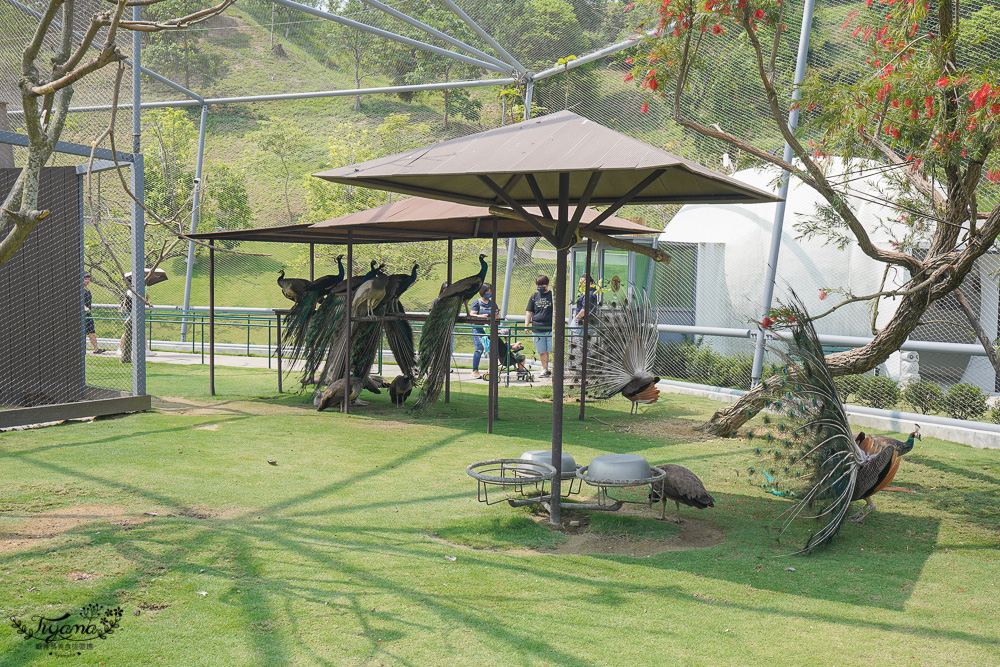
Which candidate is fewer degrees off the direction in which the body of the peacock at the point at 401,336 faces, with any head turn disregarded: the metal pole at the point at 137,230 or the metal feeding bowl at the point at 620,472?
the metal feeding bowl

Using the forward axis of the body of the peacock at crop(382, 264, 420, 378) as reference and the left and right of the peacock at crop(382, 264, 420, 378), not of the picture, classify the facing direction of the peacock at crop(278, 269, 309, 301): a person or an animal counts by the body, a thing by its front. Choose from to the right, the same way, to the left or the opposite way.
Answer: the opposite way

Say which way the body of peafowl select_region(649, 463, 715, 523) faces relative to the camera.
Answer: to the viewer's left

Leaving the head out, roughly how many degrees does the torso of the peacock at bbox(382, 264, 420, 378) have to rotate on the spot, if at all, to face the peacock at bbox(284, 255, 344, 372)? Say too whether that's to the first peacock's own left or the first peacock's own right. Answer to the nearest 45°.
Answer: approximately 135° to the first peacock's own left

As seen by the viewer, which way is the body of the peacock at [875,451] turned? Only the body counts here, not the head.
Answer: to the viewer's right

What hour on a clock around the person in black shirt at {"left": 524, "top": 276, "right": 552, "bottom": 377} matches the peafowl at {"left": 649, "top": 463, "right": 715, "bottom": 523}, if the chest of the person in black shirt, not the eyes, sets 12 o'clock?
The peafowl is roughly at 12 o'clock from the person in black shirt.

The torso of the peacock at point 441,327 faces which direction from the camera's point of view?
to the viewer's right
